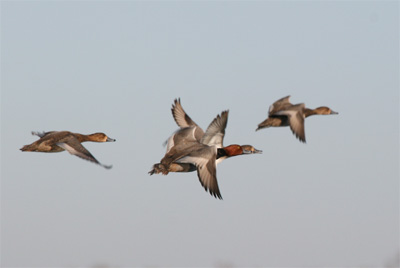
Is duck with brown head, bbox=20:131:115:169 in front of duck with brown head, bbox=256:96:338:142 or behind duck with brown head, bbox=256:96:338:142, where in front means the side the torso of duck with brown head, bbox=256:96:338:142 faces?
behind

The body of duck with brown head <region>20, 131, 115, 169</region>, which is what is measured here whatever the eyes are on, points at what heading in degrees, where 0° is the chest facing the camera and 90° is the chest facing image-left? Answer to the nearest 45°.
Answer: approximately 270°

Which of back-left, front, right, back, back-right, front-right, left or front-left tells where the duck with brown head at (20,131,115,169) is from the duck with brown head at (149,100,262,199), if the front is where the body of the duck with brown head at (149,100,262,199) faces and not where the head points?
back

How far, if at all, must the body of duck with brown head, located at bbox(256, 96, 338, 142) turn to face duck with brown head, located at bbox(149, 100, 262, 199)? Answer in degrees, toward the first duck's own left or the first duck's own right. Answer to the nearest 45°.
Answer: approximately 135° to the first duck's own right

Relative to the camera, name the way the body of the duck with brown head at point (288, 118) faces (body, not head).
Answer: to the viewer's right

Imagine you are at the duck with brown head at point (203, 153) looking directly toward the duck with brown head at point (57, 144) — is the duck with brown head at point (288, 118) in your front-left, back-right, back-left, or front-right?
back-right

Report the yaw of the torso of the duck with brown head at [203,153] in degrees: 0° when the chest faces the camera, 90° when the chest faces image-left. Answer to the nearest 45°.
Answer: approximately 270°

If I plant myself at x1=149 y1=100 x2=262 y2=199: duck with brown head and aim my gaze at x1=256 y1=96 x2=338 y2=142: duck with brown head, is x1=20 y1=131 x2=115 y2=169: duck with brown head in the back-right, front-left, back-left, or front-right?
back-left

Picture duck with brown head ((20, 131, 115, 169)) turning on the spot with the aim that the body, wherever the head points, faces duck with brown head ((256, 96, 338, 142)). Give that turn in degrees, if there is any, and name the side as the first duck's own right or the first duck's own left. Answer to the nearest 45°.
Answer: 0° — it already faces it
